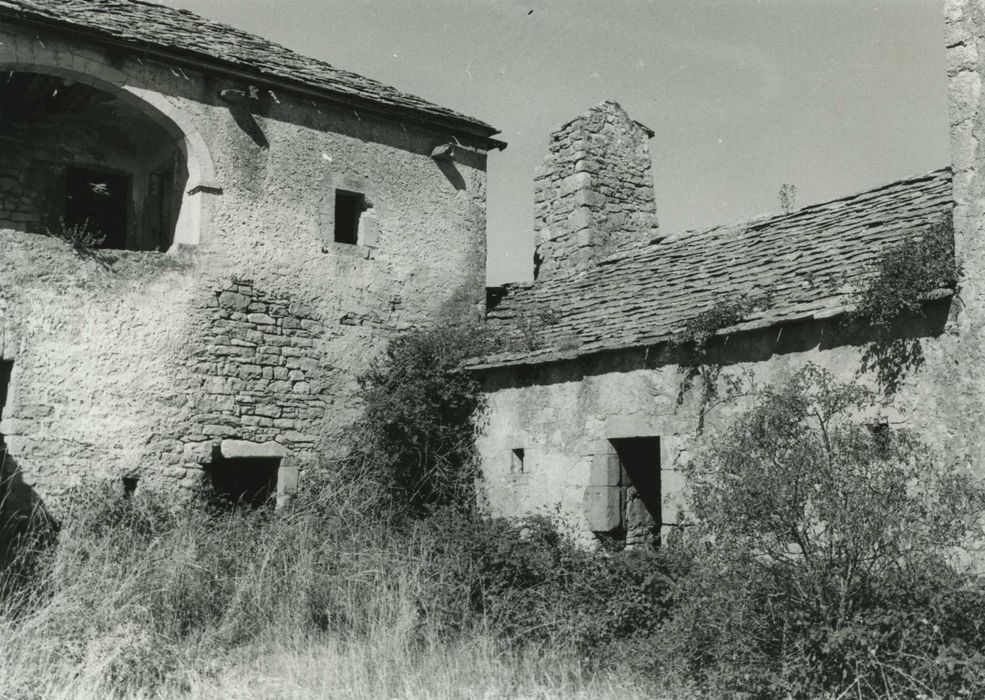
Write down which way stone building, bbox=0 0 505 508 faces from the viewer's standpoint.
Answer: facing the viewer and to the right of the viewer

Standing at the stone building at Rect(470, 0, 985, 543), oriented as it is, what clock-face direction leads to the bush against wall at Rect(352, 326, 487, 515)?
The bush against wall is roughly at 2 o'clock from the stone building.

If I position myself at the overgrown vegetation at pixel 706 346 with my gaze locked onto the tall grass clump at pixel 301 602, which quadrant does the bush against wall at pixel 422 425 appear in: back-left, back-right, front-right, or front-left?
front-right

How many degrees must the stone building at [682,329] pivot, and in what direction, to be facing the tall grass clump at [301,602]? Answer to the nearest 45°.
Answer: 0° — it already faces it

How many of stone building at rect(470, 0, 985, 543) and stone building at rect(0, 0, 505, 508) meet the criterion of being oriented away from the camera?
0

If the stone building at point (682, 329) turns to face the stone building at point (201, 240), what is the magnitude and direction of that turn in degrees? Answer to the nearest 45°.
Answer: approximately 45° to its right

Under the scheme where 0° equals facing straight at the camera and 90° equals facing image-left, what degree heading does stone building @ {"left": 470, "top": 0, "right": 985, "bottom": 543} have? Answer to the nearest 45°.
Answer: approximately 45°
